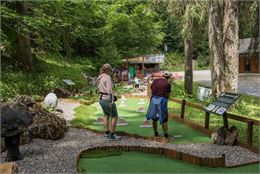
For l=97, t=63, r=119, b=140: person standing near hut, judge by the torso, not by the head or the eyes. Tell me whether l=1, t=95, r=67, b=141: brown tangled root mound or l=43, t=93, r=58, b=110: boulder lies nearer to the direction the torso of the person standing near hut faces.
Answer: the boulder

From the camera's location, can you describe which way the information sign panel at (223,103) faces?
facing the viewer and to the left of the viewer

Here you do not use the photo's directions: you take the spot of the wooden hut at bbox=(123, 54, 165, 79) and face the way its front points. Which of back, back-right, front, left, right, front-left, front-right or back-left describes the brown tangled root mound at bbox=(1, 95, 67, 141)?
front

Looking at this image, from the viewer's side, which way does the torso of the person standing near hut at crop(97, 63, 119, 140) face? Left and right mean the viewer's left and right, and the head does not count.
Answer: facing away from the viewer and to the right of the viewer

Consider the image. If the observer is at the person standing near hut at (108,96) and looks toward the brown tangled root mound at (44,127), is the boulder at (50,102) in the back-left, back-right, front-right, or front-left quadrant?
front-right

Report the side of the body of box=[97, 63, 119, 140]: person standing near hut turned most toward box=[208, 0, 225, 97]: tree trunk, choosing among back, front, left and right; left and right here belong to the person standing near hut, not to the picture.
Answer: front

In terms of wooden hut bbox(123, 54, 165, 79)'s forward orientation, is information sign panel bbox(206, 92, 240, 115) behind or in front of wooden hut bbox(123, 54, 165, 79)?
in front

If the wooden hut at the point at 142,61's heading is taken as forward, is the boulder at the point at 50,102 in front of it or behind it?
in front

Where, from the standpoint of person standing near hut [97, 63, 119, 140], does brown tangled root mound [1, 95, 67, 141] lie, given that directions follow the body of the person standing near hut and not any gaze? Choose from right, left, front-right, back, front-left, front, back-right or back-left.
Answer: back-left

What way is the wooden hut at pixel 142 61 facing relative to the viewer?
toward the camera

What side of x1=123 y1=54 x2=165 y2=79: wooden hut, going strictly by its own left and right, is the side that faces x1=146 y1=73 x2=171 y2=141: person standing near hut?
front
